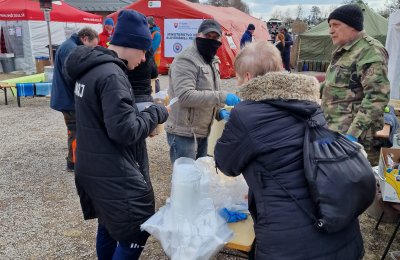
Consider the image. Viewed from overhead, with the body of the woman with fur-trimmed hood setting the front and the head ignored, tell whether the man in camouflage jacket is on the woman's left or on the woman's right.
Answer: on the woman's right

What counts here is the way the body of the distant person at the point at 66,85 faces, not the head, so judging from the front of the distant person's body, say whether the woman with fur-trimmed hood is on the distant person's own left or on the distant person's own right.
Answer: on the distant person's own right

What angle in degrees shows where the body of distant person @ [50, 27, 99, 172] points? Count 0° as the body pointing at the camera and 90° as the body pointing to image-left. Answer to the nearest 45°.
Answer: approximately 270°

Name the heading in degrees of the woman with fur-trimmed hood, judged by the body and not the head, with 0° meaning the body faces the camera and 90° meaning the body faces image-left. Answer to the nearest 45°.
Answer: approximately 135°

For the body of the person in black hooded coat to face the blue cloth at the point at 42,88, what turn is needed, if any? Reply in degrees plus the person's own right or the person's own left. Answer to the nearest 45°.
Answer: approximately 45° to the person's own left

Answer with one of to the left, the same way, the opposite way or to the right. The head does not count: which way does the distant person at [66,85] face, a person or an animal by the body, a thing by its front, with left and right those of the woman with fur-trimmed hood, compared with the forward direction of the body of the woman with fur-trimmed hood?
to the right

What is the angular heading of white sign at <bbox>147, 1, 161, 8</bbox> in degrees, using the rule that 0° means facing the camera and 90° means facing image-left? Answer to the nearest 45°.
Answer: approximately 0°

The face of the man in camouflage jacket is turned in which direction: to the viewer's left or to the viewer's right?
to the viewer's left

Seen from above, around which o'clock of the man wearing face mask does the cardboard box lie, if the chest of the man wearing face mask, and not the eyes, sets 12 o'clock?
The cardboard box is roughly at 11 o'clock from the man wearing face mask.
